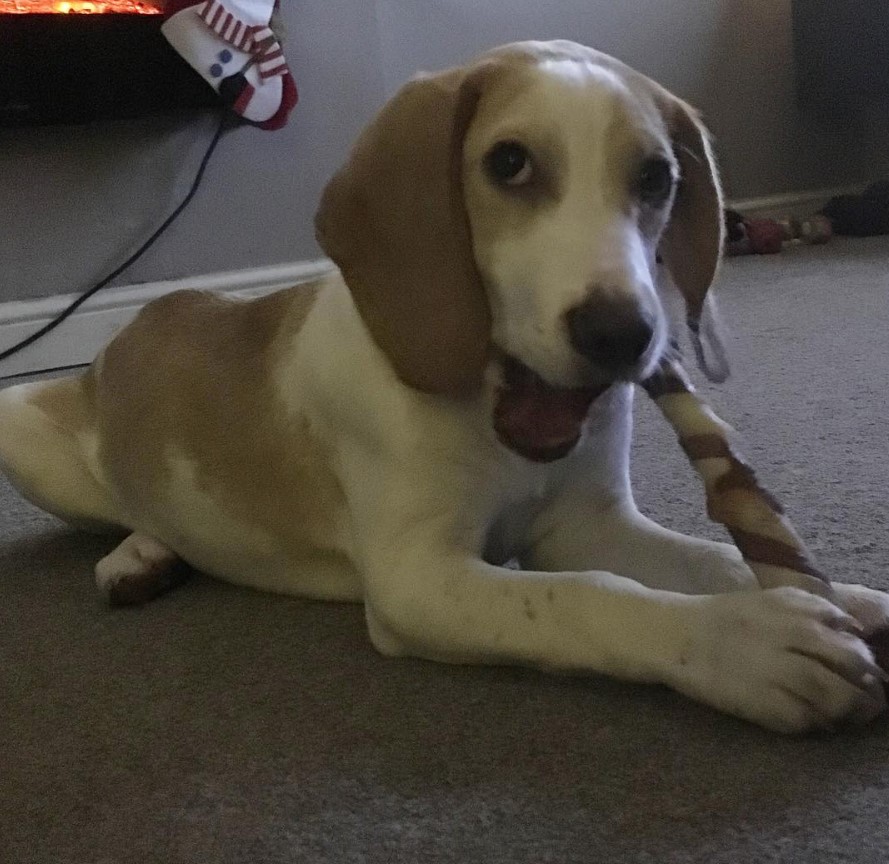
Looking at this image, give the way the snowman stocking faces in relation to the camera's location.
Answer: facing the viewer

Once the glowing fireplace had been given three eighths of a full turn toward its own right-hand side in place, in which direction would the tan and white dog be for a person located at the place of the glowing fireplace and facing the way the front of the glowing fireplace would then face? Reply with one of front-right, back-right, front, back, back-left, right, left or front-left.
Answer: back-left

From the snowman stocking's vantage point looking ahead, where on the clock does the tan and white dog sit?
The tan and white dog is roughly at 12 o'clock from the snowman stocking.

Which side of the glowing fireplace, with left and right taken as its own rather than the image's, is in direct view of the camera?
front

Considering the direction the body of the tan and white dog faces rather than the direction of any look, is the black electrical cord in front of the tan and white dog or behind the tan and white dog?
behind
